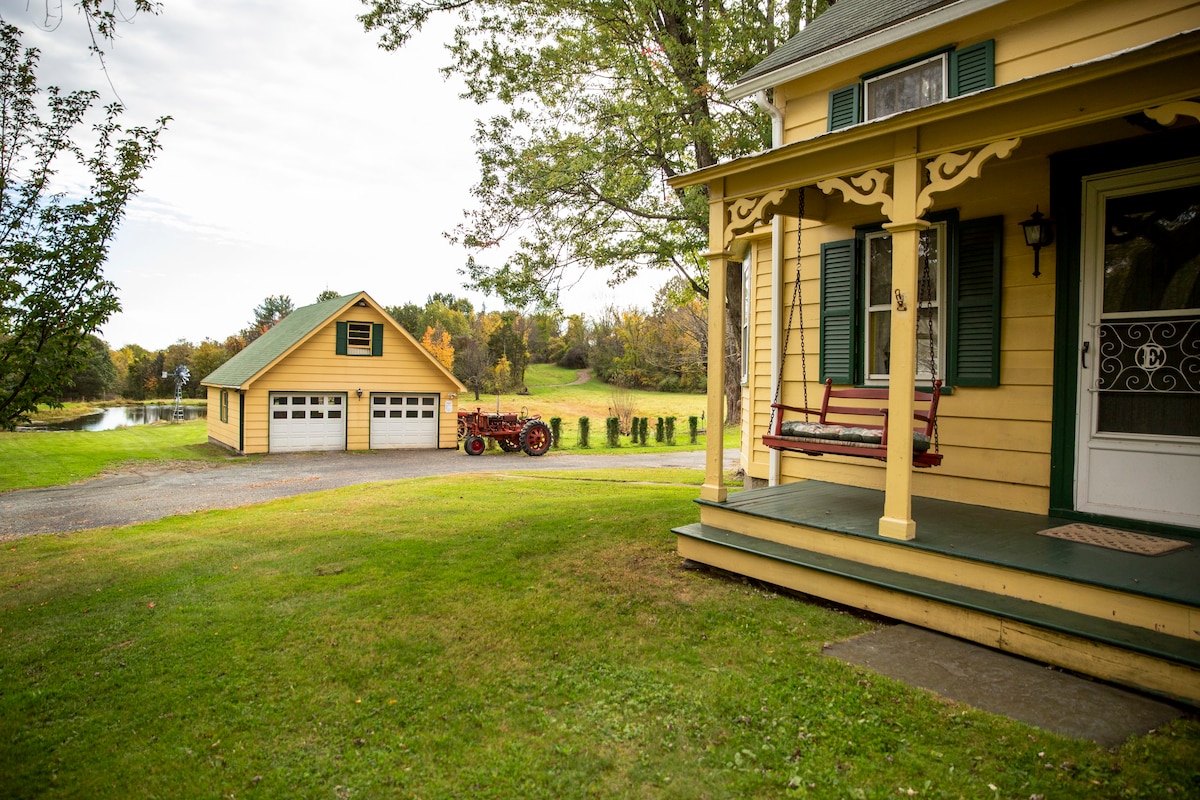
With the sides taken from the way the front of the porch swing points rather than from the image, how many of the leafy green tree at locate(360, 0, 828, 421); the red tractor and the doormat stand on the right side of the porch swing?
2

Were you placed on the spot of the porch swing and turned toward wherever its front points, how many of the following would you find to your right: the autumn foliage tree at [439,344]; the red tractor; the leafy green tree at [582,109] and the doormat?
3

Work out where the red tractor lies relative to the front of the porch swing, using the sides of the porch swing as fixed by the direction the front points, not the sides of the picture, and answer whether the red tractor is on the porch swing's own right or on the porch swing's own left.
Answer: on the porch swing's own right

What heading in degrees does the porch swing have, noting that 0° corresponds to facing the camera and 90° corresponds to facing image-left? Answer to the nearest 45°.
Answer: approximately 45°

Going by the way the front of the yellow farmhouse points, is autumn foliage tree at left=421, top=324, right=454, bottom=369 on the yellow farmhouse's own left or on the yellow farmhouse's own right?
on the yellow farmhouse's own right

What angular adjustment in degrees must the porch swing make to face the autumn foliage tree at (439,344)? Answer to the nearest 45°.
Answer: approximately 90° to its right

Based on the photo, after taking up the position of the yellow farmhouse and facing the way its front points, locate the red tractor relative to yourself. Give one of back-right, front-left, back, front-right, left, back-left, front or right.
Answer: right

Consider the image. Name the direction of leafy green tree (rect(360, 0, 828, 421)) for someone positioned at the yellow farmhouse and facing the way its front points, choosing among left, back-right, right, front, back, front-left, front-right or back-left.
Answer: right

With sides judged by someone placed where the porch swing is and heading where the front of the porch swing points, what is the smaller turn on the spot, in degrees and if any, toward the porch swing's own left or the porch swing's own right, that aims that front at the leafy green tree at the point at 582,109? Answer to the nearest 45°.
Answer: approximately 90° to the porch swing's own right
